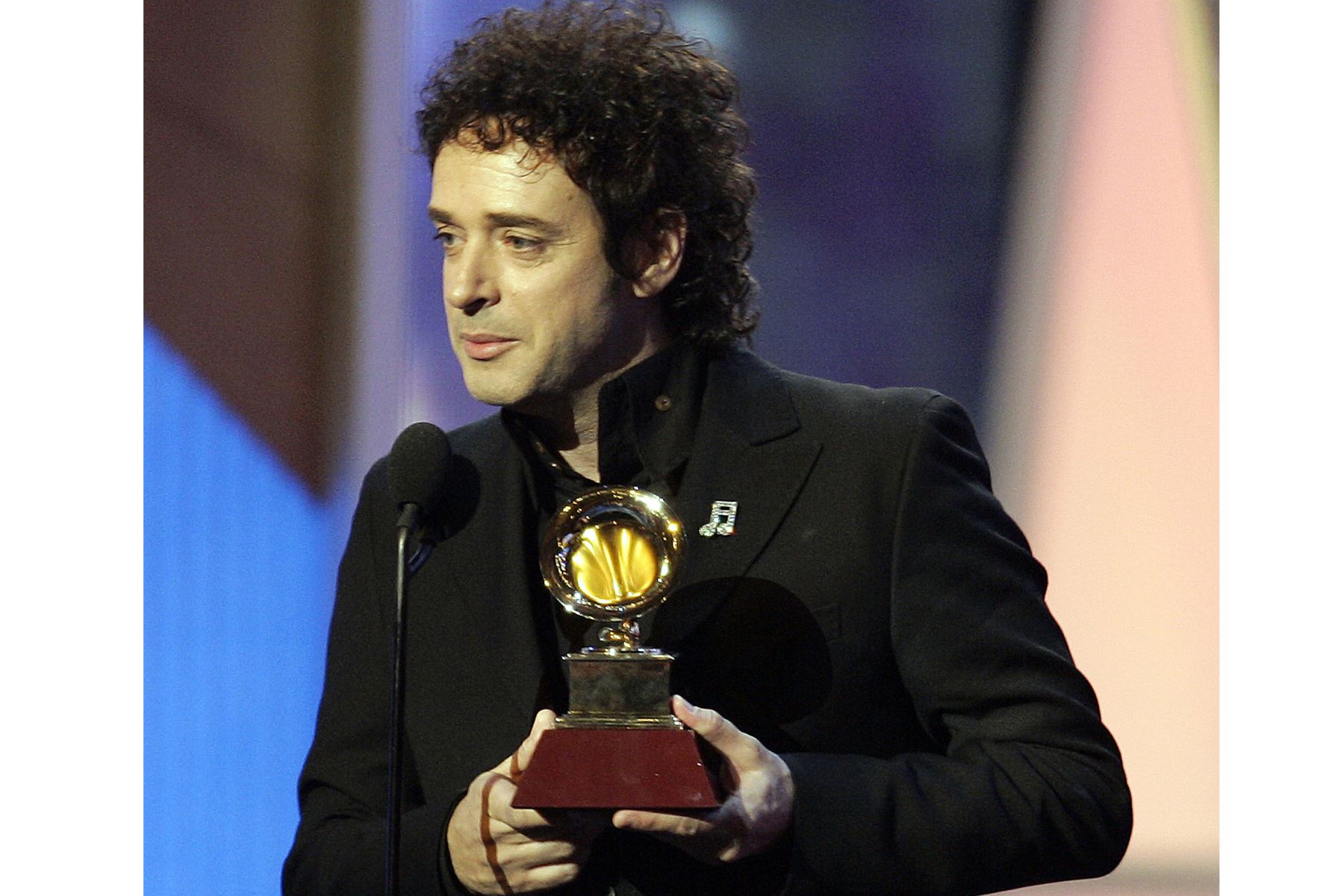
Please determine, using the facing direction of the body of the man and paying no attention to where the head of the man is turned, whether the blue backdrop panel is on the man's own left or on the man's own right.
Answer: on the man's own right

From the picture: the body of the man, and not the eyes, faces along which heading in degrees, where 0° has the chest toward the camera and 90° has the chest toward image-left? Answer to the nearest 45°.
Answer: approximately 45°
